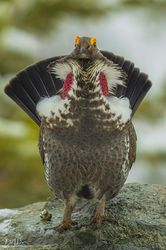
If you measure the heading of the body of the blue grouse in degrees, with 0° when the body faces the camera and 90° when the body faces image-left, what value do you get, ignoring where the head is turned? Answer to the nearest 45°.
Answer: approximately 0°
